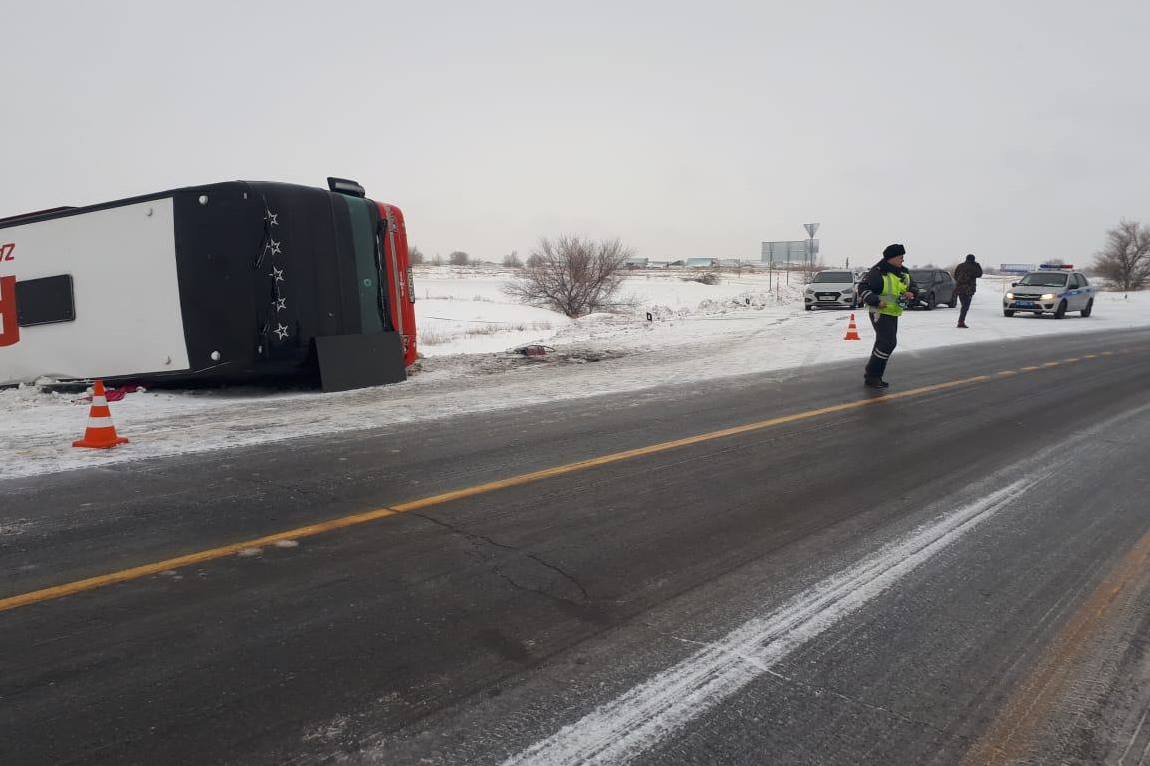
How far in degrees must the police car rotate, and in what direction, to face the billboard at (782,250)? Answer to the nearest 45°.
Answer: approximately 90° to its right

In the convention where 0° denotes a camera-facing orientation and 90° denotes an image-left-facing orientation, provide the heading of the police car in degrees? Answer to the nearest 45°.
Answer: approximately 45°

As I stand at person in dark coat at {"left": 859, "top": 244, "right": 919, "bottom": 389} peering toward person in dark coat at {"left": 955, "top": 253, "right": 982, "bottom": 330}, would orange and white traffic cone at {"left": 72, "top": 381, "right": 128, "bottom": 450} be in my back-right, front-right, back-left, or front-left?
back-left

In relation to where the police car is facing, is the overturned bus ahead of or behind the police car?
ahead

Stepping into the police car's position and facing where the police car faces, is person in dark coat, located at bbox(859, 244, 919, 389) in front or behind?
in front

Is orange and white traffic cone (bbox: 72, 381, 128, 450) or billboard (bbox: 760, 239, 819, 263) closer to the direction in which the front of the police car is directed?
the orange and white traffic cone

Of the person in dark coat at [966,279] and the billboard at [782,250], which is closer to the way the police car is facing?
the person in dark coat
